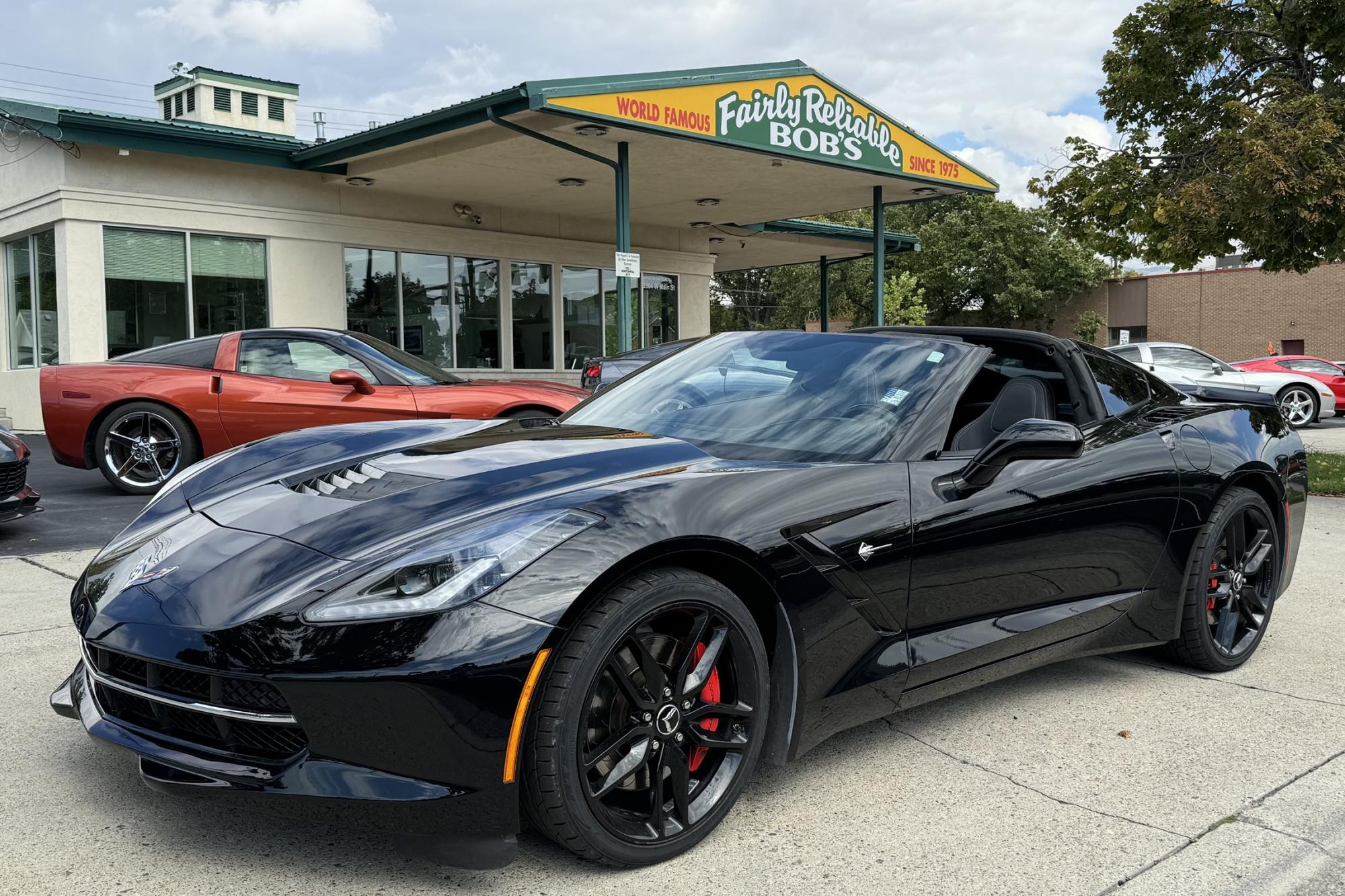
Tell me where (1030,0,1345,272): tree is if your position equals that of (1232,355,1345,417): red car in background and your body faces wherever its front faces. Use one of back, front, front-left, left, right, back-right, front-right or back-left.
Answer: right

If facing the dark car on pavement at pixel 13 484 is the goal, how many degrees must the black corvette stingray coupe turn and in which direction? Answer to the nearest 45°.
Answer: approximately 90° to its right

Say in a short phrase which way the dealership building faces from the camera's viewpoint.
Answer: facing the viewer and to the right of the viewer

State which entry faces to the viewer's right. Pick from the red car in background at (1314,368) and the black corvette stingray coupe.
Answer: the red car in background

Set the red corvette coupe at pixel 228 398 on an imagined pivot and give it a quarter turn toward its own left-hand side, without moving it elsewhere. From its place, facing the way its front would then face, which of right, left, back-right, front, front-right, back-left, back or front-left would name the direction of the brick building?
front-right

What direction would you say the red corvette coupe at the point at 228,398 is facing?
to the viewer's right

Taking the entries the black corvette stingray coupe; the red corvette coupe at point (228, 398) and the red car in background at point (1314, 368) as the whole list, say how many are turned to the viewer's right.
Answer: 2

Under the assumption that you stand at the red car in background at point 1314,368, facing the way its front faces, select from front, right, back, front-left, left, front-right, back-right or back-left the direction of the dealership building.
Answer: back-right

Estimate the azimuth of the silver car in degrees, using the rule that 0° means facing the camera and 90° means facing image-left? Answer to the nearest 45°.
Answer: approximately 270°
